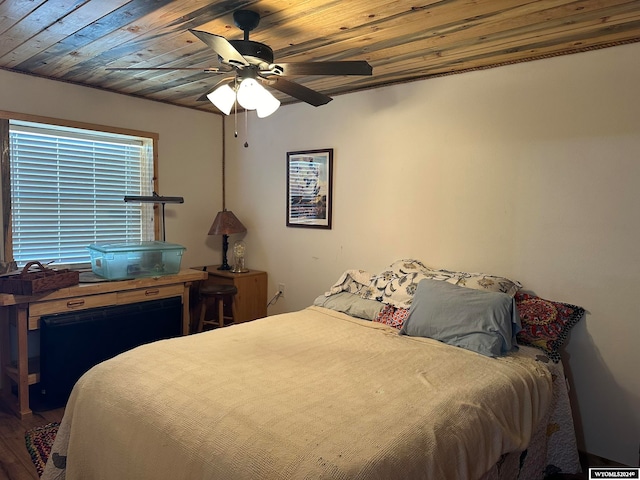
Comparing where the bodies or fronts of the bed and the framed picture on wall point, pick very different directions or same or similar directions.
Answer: same or similar directions

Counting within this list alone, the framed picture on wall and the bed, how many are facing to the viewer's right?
0

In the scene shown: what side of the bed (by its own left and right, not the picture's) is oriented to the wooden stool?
right

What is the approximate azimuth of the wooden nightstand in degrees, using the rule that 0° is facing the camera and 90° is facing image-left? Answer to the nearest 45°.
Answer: approximately 45°

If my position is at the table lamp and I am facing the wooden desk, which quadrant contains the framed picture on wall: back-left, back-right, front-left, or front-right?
back-left

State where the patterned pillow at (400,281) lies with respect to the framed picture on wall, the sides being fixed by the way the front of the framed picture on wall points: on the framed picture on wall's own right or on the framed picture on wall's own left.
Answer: on the framed picture on wall's own left

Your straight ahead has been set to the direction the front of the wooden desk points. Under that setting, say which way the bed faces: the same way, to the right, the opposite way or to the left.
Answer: to the right

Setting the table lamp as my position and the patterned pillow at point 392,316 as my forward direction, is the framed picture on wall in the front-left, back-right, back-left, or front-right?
front-left

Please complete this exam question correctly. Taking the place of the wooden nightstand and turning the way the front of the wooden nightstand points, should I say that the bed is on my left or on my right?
on my left

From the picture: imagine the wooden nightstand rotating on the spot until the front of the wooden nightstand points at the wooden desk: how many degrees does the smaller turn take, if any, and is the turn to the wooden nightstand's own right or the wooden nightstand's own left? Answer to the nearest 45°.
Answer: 0° — it already faces it

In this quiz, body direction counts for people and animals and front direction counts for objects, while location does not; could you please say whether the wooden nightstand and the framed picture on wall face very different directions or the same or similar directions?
same or similar directions

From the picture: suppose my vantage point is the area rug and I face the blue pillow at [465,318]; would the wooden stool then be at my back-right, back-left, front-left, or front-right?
front-left

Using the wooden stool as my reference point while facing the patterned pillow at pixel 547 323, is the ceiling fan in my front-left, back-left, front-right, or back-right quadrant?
front-right

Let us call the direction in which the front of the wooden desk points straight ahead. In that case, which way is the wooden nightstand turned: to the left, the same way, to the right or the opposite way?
to the right

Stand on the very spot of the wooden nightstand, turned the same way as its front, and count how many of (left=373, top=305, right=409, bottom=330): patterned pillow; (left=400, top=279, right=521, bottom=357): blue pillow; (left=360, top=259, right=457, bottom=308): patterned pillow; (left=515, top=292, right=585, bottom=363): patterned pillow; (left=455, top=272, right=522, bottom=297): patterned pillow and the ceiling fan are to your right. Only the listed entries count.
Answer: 0

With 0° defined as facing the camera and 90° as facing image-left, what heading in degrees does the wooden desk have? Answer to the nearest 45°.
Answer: approximately 315°

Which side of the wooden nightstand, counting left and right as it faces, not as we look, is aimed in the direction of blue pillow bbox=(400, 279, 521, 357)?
left

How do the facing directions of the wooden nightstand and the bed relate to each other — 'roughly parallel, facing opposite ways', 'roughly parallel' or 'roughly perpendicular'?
roughly parallel

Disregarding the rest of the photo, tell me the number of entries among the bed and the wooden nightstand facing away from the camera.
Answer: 0

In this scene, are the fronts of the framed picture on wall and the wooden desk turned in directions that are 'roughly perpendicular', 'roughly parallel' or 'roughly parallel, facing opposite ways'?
roughly perpendicular

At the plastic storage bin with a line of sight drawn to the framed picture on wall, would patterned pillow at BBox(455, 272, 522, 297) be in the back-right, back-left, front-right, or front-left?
front-right
